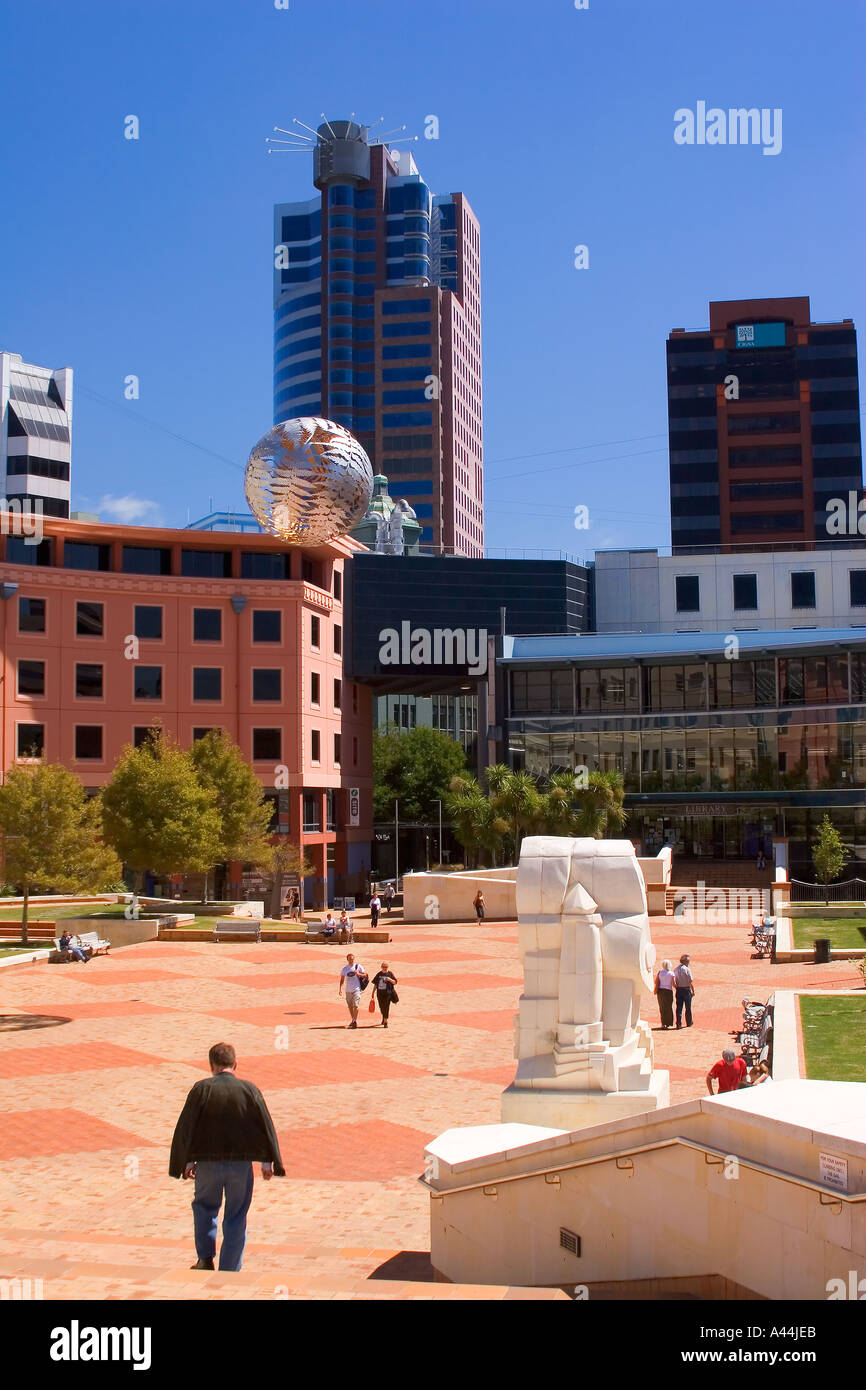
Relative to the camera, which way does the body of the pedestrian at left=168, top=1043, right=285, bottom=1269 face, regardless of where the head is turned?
away from the camera

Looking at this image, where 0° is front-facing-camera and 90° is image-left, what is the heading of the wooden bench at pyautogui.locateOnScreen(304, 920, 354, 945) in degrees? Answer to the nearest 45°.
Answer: approximately 0°

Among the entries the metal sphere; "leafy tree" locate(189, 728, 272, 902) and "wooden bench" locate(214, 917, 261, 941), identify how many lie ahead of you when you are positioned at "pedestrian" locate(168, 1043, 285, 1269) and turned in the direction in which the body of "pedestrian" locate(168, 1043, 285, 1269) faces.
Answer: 3

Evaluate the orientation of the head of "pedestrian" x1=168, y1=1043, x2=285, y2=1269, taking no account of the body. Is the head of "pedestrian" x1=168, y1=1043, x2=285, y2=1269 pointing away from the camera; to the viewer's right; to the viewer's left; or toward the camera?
away from the camera

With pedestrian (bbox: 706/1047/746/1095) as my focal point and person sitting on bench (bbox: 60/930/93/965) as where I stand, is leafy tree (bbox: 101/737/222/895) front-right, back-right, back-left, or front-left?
back-left

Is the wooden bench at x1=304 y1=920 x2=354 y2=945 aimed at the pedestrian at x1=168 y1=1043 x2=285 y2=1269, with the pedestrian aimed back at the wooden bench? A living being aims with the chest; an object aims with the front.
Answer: yes

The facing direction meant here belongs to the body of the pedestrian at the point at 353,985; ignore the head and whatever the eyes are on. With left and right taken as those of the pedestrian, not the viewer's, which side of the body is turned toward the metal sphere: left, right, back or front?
back

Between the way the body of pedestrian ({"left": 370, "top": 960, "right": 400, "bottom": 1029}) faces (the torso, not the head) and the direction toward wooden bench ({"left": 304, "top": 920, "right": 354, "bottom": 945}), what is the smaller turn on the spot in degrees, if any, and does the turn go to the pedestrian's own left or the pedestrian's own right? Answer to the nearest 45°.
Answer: approximately 180°

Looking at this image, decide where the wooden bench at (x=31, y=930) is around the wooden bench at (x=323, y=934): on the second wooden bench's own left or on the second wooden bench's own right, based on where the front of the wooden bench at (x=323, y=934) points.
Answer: on the second wooden bench's own right

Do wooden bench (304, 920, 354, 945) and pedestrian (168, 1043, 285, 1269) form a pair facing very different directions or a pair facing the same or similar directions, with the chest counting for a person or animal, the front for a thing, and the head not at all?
very different directions

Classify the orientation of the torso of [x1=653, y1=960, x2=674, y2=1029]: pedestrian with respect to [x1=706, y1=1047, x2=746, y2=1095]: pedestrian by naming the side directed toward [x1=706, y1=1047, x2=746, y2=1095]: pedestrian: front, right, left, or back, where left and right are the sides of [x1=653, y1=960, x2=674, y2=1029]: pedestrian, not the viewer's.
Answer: back

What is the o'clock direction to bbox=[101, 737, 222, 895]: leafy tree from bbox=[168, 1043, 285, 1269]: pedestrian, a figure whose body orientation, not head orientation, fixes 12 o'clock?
The leafy tree is roughly at 12 o'clock from the pedestrian.

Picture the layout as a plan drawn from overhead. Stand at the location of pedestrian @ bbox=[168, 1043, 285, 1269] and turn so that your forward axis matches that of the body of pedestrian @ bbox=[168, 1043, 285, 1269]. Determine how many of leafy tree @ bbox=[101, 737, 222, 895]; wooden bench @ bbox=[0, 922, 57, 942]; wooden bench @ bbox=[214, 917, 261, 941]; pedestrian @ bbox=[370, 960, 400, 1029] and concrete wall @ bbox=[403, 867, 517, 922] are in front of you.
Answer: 5
